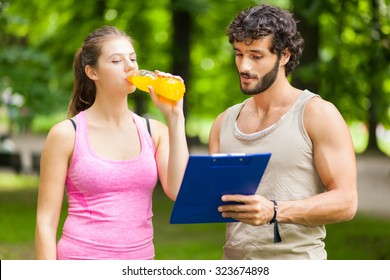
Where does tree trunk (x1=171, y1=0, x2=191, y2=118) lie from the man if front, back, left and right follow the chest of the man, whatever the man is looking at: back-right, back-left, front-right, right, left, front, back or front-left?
back-right

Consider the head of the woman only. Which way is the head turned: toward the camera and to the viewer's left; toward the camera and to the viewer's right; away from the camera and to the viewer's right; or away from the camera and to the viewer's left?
toward the camera and to the viewer's right

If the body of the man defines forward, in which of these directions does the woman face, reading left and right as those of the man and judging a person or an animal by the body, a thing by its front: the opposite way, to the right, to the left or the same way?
to the left

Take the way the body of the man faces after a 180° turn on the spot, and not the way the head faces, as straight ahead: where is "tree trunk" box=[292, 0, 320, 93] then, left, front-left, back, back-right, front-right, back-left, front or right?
front-left

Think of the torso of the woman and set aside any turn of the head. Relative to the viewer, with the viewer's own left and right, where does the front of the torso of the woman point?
facing the viewer and to the right of the viewer

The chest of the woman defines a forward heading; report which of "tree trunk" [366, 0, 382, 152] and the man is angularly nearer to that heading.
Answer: the man

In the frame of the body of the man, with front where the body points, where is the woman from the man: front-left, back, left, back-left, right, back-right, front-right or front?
front-right

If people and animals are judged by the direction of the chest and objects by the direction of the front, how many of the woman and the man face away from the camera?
0

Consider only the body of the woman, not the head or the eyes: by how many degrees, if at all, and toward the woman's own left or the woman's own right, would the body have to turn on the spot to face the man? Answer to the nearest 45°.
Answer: approximately 45° to the woman's own left

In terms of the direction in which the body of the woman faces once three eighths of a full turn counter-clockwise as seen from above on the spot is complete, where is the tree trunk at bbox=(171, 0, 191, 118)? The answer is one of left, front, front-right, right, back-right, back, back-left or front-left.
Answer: front

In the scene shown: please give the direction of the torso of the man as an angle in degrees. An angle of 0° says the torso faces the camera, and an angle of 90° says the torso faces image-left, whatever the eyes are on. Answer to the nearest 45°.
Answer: approximately 45°
